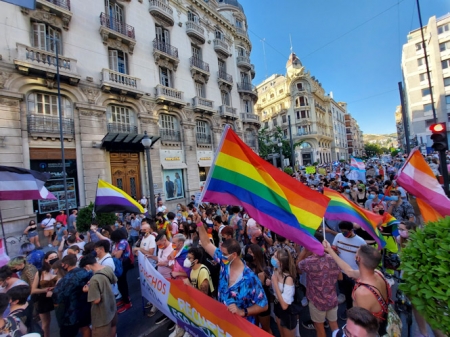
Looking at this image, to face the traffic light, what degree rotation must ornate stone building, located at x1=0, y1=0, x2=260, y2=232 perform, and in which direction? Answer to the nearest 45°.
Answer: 0° — it already faces it

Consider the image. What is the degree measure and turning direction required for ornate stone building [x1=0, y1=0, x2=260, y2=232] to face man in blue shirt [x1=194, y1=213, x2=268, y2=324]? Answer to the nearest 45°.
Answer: approximately 45° to its right
